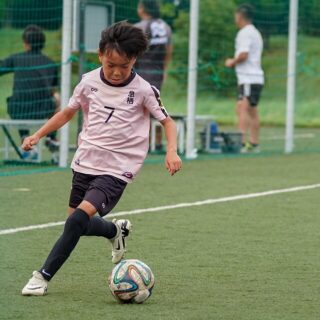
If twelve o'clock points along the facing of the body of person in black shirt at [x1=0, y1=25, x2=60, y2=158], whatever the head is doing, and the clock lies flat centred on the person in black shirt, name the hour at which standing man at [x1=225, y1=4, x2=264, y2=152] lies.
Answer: The standing man is roughly at 2 o'clock from the person in black shirt.

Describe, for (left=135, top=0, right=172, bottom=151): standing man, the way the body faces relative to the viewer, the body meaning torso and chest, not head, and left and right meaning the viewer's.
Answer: facing away from the viewer and to the left of the viewer

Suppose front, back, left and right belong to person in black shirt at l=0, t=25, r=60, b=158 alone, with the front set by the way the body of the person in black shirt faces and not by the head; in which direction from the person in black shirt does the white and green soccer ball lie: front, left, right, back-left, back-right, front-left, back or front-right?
back

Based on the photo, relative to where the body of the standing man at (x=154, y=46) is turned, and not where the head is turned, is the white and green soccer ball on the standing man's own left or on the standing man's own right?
on the standing man's own left

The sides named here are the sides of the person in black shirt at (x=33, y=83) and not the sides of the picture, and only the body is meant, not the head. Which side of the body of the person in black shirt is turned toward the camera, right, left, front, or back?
back

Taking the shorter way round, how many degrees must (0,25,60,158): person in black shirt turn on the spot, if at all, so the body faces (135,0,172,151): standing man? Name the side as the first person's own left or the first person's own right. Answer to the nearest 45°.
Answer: approximately 45° to the first person's own right

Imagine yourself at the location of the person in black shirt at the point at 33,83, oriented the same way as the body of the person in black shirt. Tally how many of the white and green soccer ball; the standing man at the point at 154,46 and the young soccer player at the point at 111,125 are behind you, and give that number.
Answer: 2
